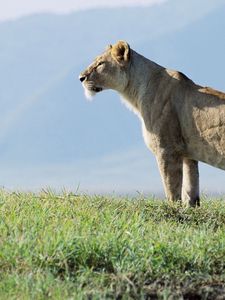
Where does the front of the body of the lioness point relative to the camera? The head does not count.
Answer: to the viewer's left
